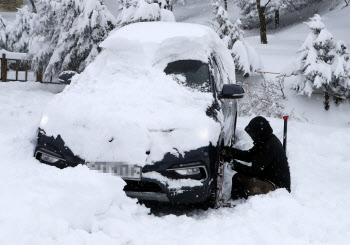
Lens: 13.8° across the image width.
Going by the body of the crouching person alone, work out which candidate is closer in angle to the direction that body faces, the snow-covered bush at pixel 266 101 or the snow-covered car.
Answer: the snow-covered car

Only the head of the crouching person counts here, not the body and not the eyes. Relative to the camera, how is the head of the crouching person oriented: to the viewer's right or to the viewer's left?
to the viewer's left

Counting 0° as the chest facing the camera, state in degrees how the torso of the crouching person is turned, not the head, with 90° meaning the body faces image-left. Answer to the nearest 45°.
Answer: approximately 90°

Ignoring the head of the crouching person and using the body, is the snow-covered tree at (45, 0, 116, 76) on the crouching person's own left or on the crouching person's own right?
on the crouching person's own right

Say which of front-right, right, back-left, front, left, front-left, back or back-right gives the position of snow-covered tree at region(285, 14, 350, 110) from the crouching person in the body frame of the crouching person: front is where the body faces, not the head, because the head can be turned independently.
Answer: right

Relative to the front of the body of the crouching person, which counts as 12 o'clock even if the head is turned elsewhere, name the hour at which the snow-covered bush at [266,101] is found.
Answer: The snow-covered bush is roughly at 3 o'clock from the crouching person.

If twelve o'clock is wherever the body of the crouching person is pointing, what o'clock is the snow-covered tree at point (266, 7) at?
The snow-covered tree is roughly at 3 o'clock from the crouching person.

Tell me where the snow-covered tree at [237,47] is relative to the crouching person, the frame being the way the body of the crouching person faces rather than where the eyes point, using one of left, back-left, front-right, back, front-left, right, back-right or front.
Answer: right
